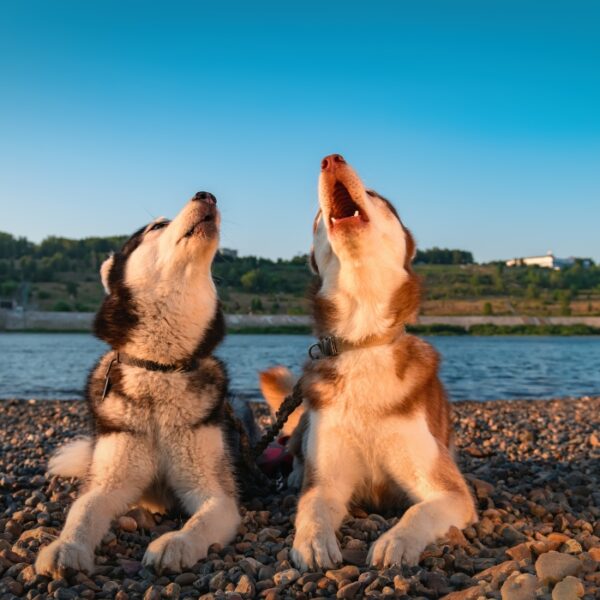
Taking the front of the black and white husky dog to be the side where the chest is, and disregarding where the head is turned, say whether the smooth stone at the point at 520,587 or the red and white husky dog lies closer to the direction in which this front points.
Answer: the smooth stone

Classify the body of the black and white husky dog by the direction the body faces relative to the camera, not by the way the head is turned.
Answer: toward the camera

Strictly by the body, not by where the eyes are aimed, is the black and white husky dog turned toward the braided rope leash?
no

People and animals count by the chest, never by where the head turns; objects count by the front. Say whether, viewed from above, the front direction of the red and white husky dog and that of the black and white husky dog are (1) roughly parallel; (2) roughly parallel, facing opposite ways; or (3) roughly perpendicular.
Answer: roughly parallel

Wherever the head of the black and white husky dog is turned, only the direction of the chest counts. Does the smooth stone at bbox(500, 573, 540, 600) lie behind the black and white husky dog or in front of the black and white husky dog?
in front

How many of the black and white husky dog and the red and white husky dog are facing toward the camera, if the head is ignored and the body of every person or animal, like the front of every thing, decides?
2

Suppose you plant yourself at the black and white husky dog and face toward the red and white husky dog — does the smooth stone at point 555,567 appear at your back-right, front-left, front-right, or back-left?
front-right

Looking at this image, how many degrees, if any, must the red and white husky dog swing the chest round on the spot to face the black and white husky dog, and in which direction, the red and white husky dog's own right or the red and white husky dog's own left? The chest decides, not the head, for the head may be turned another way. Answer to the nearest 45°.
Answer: approximately 90° to the red and white husky dog's own right

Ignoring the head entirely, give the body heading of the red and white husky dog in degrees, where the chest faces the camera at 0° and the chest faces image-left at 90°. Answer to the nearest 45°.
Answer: approximately 0°
